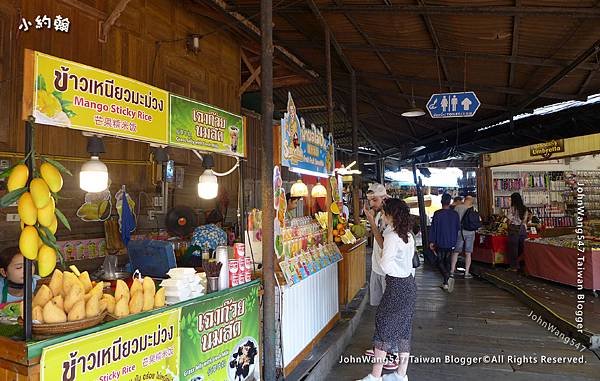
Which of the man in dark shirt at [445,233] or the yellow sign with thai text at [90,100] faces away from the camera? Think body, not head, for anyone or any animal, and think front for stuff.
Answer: the man in dark shirt

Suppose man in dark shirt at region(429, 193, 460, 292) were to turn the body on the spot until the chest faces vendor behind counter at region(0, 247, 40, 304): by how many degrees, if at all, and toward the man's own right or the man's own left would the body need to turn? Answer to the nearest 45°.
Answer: approximately 135° to the man's own left

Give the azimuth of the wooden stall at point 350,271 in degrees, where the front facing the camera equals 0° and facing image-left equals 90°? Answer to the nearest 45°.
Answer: approximately 315°

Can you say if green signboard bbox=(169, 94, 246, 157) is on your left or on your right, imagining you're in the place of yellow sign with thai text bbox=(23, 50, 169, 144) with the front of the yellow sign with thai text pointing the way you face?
on your left

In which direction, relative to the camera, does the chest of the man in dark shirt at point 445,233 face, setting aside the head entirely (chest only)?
away from the camera

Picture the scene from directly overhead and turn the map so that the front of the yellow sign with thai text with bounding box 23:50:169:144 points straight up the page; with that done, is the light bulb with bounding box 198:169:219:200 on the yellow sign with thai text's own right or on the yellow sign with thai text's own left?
on the yellow sign with thai text's own left

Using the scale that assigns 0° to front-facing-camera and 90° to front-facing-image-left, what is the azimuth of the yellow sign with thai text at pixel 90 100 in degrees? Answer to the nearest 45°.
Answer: approximately 315°

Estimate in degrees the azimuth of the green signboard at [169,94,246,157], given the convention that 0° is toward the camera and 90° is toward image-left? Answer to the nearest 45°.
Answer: approximately 315°

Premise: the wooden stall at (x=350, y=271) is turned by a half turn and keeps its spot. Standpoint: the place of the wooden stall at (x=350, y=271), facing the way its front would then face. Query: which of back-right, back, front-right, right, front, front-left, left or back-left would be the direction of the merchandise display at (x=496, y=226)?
right

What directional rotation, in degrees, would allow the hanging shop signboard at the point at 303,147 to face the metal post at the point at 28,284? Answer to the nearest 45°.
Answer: approximately 90° to its right

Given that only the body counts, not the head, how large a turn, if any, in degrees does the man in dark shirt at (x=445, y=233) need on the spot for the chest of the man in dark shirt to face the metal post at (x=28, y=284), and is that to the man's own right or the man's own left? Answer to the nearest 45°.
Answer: approximately 180°

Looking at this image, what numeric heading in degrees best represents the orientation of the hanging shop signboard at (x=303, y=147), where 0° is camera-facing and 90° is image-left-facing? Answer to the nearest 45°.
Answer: approximately 315°
